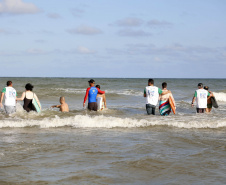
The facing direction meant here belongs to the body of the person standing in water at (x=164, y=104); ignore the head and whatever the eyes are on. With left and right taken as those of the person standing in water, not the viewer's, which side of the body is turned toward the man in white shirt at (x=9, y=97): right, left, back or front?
left

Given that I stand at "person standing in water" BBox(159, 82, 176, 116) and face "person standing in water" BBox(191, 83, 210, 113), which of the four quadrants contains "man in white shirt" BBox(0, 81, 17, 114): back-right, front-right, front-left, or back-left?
back-left

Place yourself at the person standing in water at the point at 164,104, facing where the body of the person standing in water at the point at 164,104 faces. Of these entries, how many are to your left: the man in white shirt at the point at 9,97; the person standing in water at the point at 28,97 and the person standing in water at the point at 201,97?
2

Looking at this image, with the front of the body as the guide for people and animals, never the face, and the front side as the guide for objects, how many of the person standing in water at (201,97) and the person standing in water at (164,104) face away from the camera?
2

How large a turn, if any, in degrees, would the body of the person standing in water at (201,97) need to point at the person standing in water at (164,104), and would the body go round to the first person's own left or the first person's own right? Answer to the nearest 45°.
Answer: approximately 135° to the first person's own left

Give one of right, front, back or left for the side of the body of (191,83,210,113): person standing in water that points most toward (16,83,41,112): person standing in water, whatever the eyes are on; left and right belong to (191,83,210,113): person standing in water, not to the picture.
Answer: left

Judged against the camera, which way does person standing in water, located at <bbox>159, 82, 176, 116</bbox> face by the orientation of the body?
away from the camera

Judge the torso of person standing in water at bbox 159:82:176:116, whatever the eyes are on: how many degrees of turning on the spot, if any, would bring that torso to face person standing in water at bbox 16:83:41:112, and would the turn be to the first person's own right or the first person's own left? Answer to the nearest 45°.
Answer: approximately 90° to the first person's own left

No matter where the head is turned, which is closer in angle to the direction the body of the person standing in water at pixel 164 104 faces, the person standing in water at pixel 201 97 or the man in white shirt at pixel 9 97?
the person standing in water

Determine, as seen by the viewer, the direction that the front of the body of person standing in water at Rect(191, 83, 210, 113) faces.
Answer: away from the camera

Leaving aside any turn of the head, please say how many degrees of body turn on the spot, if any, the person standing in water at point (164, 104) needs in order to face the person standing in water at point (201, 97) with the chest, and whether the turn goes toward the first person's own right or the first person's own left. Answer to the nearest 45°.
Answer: approximately 45° to the first person's own right
